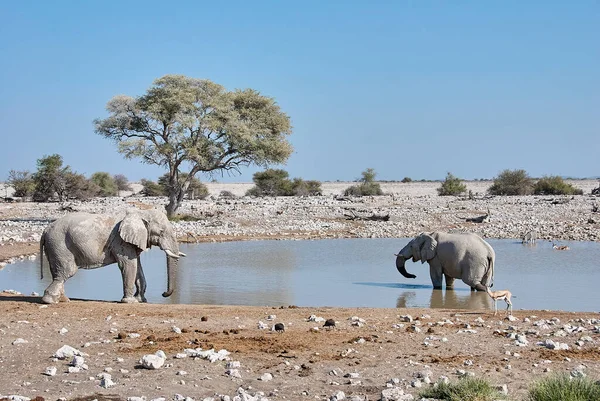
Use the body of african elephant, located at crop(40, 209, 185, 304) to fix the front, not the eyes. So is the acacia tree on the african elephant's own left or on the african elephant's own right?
on the african elephant's own left

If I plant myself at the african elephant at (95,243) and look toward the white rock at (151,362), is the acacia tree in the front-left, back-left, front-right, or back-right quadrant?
back-left

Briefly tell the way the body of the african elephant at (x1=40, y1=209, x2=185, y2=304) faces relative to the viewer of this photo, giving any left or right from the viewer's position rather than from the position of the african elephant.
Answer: facing to the right of the viewer

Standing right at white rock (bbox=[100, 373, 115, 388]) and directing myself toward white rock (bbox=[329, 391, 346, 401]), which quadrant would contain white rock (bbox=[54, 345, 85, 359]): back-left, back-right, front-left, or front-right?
back-left

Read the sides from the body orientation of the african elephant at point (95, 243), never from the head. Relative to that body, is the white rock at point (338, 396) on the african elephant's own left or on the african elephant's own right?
on the african elephant's own right

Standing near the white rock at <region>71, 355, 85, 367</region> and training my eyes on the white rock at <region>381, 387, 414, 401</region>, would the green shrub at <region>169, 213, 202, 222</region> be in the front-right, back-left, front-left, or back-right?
back-left

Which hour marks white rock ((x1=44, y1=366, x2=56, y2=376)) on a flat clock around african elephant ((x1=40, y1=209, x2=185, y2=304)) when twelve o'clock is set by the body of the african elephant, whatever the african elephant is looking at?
The white rock is roughly at 3 o'clock from the african elephant.

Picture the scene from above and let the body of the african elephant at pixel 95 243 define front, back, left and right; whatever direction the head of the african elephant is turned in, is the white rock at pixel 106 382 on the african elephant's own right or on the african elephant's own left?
on the african elephant's own right

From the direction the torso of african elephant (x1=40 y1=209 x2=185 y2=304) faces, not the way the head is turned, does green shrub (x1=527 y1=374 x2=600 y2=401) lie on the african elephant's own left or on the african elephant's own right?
on the african elephant's own right

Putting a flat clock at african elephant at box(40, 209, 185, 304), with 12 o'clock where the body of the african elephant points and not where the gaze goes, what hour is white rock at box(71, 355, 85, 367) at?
The white rock is roughly at 3 o'clock from the african elephant.

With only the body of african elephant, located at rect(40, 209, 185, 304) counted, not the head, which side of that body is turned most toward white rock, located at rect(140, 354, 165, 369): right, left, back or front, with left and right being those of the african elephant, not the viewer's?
right

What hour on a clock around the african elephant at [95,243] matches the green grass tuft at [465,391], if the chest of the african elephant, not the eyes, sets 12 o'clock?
The green grass tuft is roughly at 2 o'clock from the african elephant.
